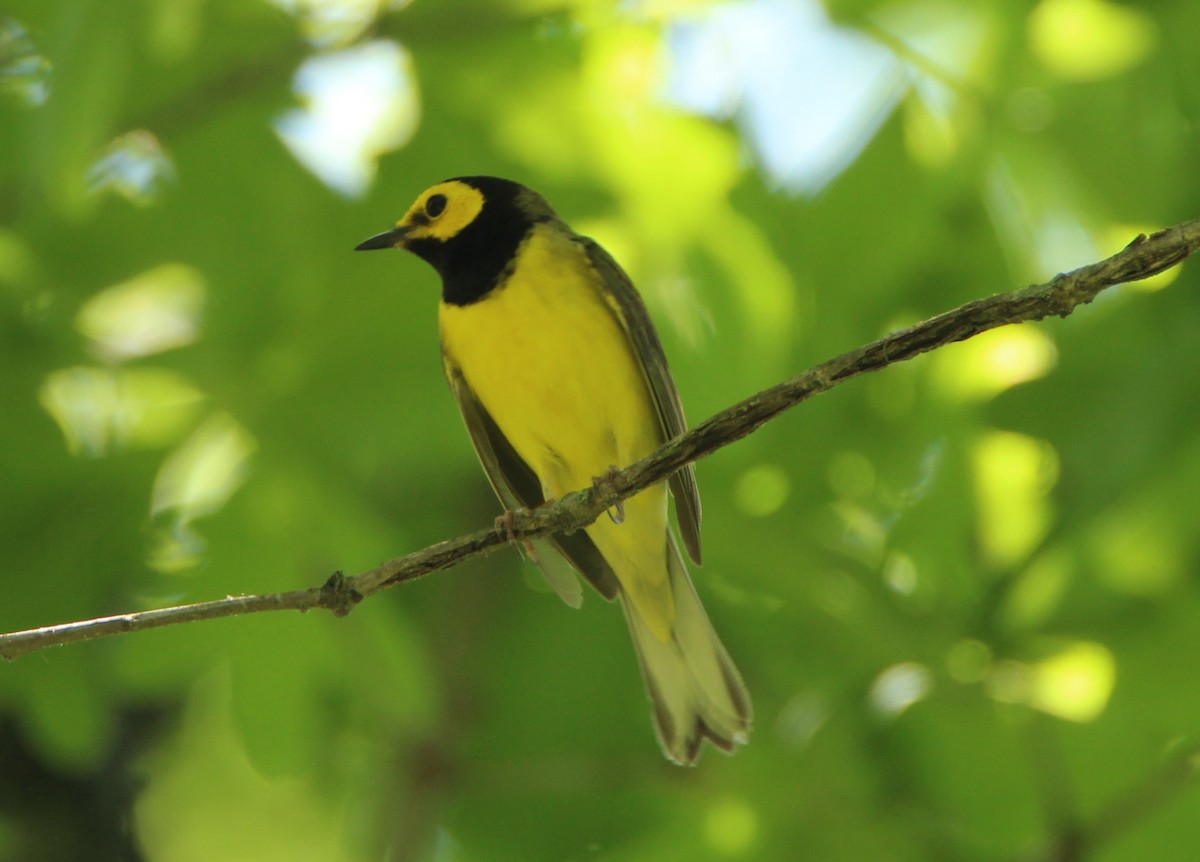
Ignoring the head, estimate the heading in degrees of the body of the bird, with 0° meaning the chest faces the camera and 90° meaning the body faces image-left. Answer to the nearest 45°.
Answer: approximately 45°
